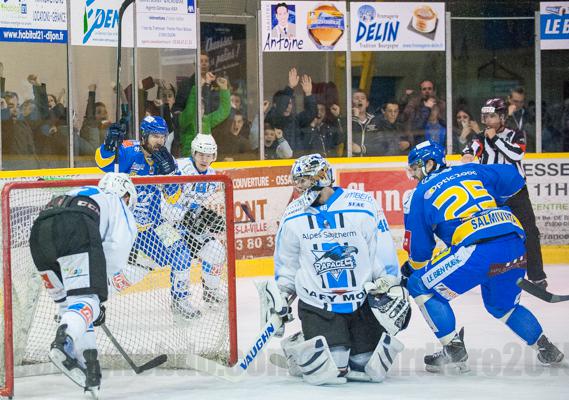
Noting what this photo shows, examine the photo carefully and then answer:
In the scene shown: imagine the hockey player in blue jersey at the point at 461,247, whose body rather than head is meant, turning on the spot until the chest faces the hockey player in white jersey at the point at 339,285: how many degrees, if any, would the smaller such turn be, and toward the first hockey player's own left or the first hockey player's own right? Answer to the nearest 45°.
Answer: approximately 90° to the first hockey player's own left

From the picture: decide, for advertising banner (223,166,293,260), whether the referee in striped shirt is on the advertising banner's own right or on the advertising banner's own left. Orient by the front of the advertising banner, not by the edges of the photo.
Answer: on the advertising banner's own left

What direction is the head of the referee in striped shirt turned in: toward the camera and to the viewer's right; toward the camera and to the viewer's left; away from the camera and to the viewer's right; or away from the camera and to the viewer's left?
toward the camera and to the viewer's left

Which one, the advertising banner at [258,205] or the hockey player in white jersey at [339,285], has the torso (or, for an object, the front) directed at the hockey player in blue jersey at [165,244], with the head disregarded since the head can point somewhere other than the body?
the advertising banner

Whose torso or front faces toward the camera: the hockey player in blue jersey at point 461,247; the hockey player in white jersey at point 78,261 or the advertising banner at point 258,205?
the advertising banner

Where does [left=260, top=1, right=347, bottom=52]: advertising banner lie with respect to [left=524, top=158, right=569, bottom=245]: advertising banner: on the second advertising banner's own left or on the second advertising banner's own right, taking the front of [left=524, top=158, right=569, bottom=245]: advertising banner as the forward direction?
on the second advertising banner's own right

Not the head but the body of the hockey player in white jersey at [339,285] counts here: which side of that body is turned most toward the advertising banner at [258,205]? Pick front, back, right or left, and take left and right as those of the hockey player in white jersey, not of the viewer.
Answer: back

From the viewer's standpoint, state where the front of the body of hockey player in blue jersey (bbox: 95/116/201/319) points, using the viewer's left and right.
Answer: facing the viewer and to the right of the viewer

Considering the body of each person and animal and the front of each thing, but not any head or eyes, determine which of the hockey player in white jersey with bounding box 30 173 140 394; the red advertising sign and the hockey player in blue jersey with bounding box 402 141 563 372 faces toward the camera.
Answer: the red advertising sign

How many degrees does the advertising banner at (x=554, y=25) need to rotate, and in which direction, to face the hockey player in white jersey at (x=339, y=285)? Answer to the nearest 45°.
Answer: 0° — it already faces them

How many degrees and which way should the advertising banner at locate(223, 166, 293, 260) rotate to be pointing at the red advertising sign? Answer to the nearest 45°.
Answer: approximately 90° to its left
